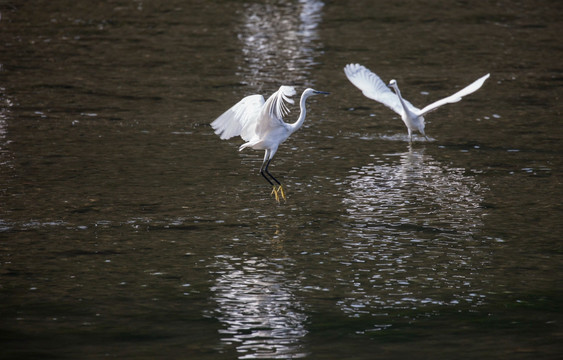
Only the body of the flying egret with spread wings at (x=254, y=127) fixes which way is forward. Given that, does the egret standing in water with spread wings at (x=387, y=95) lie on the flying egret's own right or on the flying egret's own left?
on the flying egret's own left

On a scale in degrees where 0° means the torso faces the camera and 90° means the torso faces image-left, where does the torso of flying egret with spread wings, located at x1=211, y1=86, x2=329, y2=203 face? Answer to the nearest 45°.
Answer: approximately 270°
